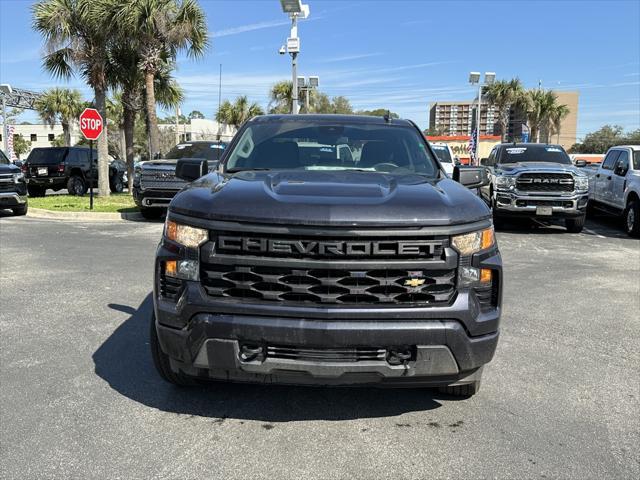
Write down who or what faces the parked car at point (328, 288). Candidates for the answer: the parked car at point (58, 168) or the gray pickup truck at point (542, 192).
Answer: the gray pickup truck

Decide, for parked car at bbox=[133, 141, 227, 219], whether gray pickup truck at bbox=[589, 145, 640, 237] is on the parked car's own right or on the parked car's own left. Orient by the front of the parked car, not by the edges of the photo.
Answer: on the parked car's own left

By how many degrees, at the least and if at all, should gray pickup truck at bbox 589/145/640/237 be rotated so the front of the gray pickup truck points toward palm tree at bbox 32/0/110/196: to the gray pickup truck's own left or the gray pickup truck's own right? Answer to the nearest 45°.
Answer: approximately 135° to the gray pickup truck's own right

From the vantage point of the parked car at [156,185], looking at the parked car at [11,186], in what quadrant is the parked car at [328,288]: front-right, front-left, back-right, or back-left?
back-left

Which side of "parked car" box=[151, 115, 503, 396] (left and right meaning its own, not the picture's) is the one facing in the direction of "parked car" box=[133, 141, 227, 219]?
back

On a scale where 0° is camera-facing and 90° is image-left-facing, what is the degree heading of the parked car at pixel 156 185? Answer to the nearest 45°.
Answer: approximately 45°

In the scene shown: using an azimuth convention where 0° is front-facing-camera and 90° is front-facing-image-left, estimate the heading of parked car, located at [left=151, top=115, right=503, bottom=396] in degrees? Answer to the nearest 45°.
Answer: approximately 0°

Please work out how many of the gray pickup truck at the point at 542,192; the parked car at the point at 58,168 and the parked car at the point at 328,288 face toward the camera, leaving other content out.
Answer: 2
